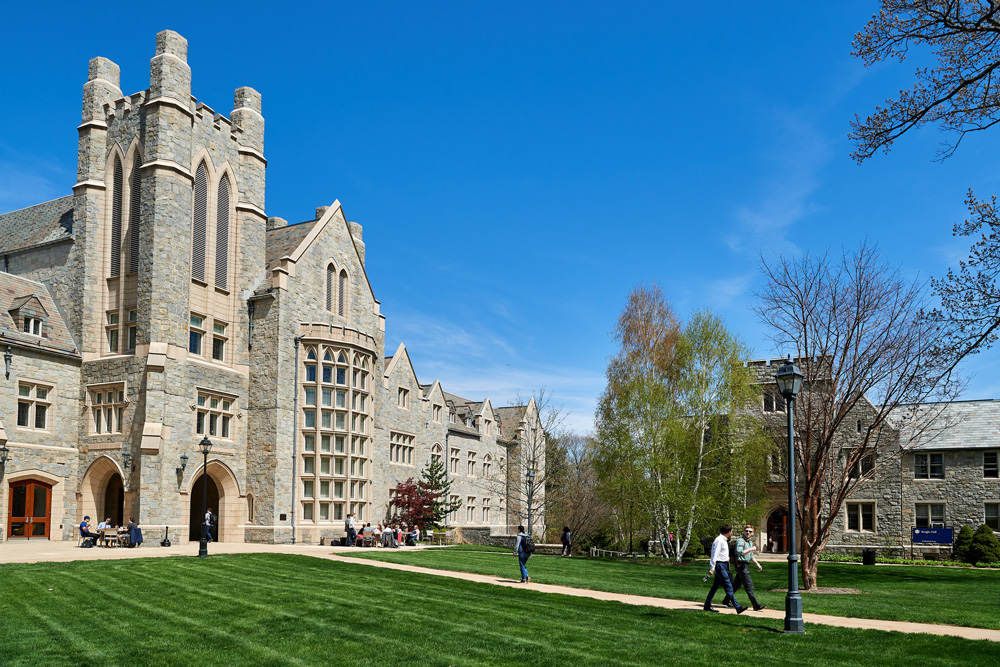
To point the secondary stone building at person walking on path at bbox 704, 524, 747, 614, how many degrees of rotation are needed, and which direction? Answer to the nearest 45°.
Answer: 0° — it already faces them

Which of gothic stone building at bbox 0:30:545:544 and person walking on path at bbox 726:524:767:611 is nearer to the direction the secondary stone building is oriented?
the person walking on path

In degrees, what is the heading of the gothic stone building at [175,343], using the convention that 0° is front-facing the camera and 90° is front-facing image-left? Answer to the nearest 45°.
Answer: approximately 315°

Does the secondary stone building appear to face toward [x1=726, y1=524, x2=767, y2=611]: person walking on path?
yes

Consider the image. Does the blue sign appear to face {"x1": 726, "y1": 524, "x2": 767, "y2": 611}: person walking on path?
yes

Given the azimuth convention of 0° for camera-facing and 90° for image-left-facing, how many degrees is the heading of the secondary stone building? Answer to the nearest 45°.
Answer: approximately 0°

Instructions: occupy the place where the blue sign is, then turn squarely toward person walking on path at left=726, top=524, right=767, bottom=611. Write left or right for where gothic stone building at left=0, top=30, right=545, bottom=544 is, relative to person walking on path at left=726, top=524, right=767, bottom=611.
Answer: right
